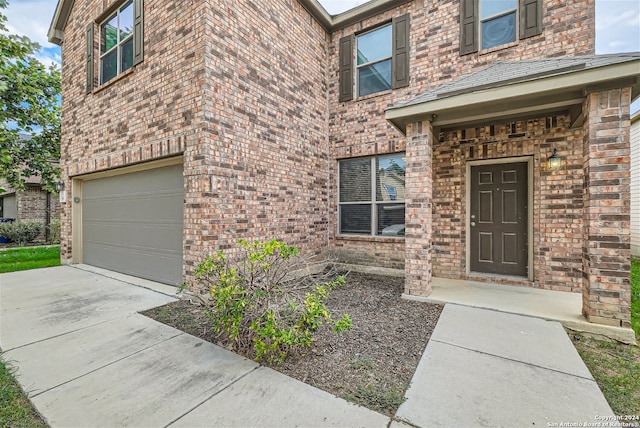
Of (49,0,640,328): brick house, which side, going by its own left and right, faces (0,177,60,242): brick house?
right

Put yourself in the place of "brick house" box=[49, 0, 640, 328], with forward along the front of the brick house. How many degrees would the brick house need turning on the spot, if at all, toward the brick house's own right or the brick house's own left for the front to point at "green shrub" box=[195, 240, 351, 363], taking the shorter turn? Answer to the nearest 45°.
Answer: approximately 45° to the brick house's own left

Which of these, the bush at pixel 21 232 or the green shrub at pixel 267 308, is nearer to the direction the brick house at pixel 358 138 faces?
the green shrub

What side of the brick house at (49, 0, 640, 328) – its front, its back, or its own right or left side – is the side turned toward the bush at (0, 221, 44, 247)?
right

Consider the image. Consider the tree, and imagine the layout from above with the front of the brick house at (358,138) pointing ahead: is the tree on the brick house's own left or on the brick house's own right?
on the brick house's own right

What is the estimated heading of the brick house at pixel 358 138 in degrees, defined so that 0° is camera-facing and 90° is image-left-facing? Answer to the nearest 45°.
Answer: approximately 45°
